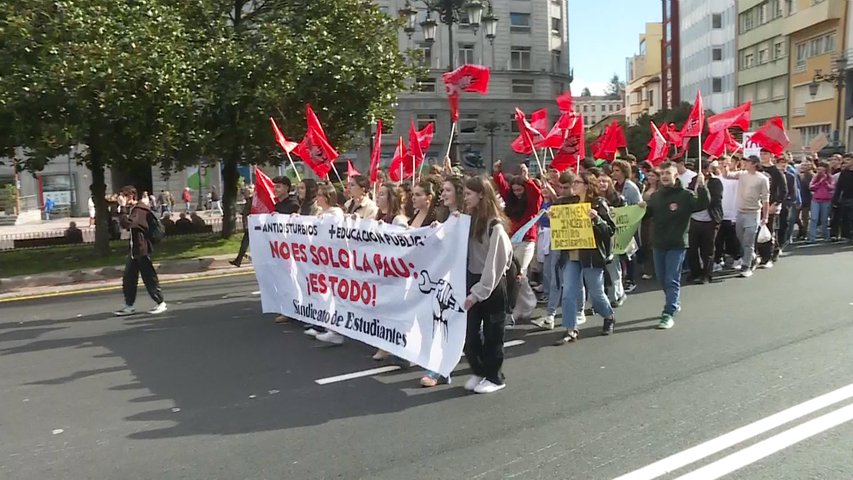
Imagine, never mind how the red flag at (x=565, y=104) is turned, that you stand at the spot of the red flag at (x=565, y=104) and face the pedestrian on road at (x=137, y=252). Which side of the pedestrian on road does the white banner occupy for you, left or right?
left

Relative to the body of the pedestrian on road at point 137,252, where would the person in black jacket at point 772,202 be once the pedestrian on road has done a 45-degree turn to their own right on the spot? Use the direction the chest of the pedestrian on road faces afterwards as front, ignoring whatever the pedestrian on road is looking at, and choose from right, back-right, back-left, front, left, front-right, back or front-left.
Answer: back-right

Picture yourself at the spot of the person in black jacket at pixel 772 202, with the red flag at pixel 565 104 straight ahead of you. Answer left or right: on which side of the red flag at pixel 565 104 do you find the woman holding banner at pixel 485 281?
left

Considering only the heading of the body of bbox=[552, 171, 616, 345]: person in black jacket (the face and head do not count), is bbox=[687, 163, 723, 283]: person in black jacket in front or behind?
behind

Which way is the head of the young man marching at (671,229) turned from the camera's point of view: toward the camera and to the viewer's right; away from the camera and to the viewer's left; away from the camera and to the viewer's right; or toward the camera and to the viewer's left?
toward the camera and to the viewer's left

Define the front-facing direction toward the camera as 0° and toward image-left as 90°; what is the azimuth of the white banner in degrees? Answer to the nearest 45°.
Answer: approximately 45°

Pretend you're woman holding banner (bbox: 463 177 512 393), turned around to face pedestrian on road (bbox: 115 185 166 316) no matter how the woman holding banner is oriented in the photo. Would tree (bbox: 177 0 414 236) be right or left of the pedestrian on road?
right

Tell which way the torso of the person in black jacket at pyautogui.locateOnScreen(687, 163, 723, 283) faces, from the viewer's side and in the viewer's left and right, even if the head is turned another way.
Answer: facing the viewer and to the left of the viewer

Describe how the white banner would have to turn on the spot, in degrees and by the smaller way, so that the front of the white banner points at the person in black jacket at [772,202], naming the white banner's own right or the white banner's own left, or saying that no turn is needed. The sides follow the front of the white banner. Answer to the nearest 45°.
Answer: approximately 180°
